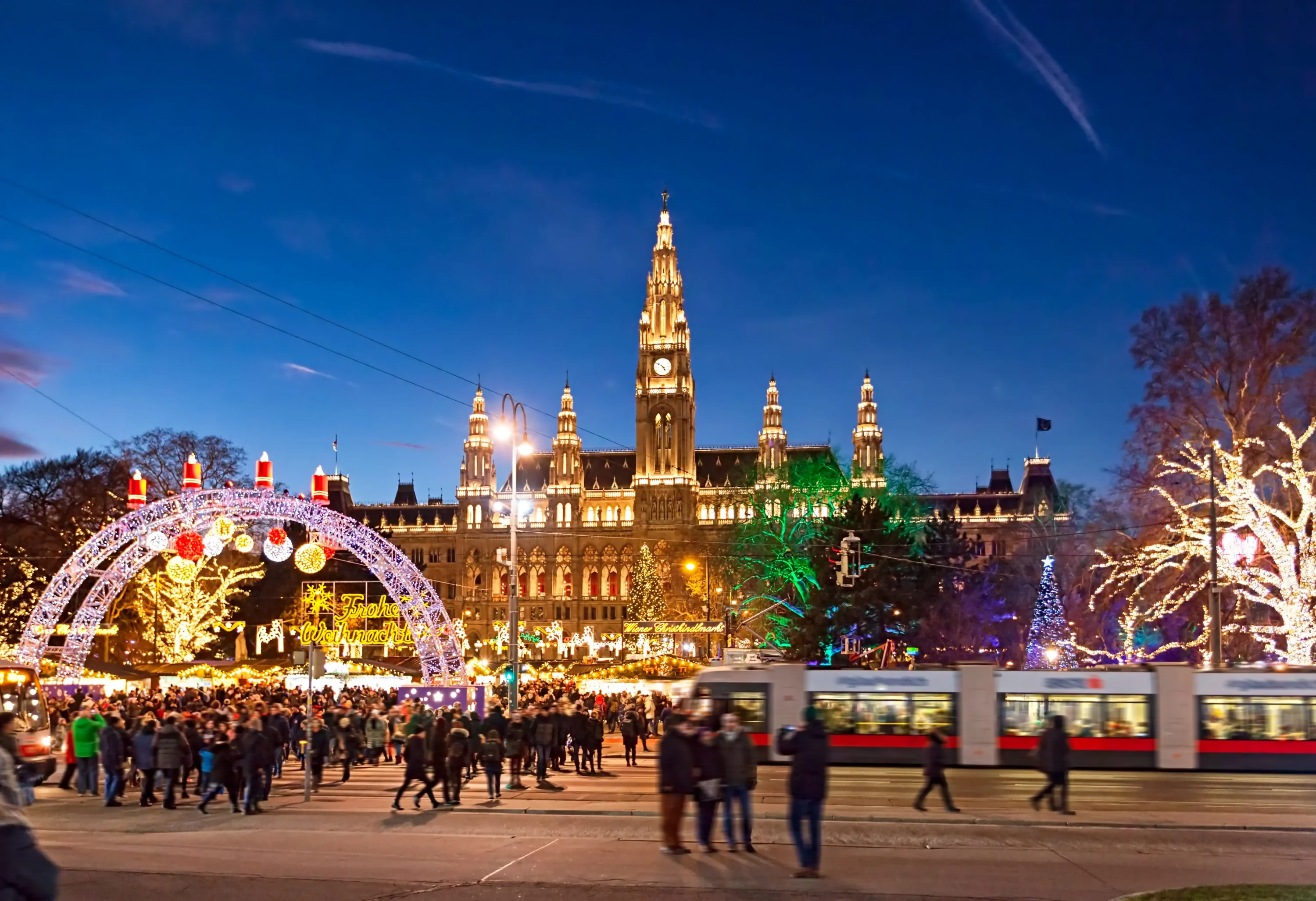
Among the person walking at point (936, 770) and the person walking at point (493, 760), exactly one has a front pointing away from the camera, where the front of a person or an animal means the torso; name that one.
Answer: the person walking at point (493, 760)

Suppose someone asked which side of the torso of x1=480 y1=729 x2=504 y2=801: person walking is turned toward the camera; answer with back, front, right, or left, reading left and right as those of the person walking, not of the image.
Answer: back

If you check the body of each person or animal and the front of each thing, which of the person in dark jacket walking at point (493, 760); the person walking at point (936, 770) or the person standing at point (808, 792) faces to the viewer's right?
the person walking at point (936, 770)

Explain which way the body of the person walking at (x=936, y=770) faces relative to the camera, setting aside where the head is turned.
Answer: to the viewer's right

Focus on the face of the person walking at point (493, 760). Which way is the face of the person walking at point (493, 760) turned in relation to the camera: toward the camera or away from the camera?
away from the camera

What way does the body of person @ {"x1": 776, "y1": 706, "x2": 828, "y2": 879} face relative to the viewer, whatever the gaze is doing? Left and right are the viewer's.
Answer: facing away from the viewer and to the left of the viewer
